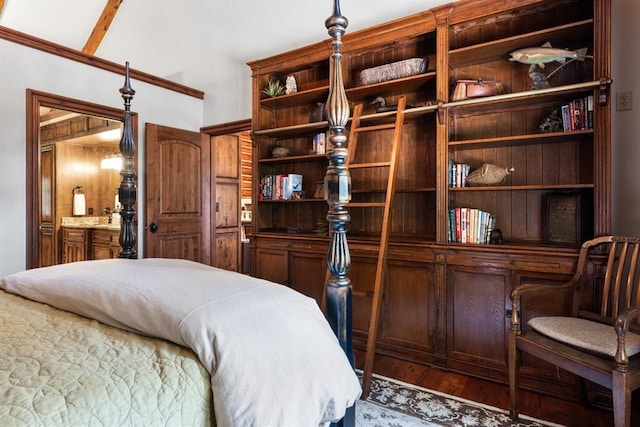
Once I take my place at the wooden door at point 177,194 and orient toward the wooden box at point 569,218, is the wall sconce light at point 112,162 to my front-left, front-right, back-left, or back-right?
back-left

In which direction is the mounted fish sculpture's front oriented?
to the viewer's left

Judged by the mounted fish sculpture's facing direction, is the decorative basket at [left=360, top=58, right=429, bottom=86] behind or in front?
in front

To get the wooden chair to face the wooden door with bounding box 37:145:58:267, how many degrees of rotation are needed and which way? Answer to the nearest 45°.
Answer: approximately 45° to its right

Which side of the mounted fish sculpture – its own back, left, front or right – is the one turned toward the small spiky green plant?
front

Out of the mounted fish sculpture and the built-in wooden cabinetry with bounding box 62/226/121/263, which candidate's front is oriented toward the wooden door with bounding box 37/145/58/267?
the mounted fish sculpture

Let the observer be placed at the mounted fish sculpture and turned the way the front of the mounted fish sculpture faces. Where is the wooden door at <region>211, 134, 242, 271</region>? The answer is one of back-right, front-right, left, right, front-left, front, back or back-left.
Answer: front

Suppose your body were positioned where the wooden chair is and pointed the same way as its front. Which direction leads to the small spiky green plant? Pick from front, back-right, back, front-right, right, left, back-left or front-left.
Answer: front-right

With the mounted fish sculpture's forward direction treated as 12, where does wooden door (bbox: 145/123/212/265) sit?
The wooden door is roughly at 12 o'clock from the mounted fish sculpture.
